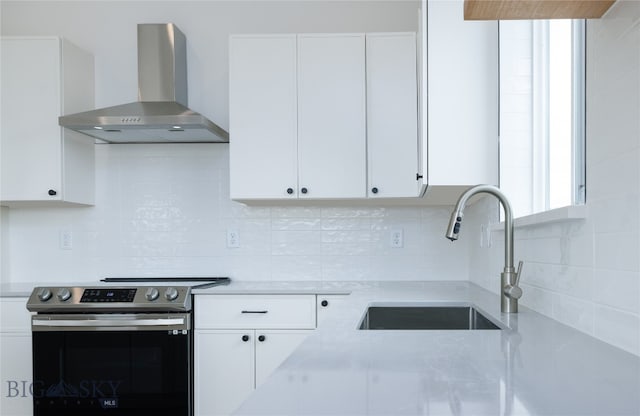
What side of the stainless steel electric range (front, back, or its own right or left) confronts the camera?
front

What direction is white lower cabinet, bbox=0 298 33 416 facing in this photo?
toward the camera

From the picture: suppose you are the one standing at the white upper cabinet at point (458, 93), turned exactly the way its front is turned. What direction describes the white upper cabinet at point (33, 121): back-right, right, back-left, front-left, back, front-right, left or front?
front

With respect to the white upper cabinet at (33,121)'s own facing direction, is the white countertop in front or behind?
in front

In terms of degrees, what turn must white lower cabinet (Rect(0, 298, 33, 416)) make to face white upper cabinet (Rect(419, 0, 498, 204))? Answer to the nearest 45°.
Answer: approximately 45° to its left

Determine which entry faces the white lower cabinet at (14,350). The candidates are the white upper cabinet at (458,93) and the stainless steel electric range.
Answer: the white upper cabinet

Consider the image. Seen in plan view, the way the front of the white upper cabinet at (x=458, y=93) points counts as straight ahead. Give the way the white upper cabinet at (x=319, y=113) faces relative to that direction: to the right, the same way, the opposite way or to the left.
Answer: to the left

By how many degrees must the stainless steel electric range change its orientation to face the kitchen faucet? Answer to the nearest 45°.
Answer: approximately 45° to its left

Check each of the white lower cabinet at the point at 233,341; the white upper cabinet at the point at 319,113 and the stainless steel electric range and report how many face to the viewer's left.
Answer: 0

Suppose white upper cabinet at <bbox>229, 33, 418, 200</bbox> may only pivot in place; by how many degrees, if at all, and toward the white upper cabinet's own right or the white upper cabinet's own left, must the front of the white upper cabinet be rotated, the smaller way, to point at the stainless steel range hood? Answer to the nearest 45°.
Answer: approximately 90° to the white upper cabinet's own right

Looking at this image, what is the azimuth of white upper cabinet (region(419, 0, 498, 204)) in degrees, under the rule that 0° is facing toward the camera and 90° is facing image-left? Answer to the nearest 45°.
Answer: approximately 90°

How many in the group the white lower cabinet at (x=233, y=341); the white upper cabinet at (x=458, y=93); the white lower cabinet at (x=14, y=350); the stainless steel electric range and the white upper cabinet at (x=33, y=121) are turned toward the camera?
4
